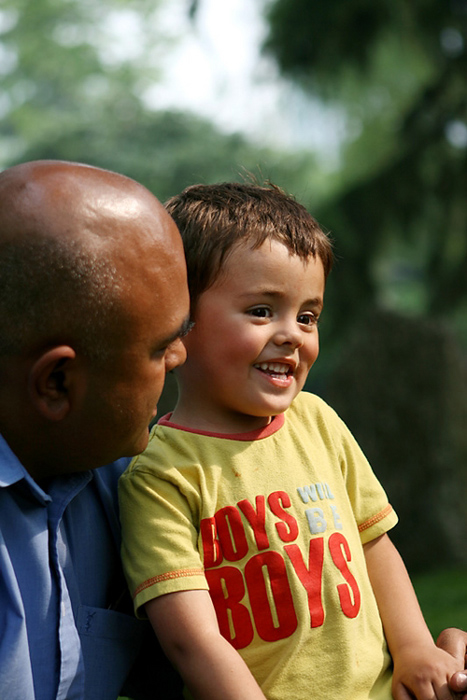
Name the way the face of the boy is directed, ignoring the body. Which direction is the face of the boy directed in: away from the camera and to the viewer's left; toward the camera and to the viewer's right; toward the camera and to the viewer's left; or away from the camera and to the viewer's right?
toward the camera and to the viewer's right

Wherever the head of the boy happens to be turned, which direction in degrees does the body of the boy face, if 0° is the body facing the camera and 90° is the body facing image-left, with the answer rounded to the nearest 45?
approximately 315°

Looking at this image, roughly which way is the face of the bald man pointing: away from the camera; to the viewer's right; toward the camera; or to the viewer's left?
to the viewer's right
